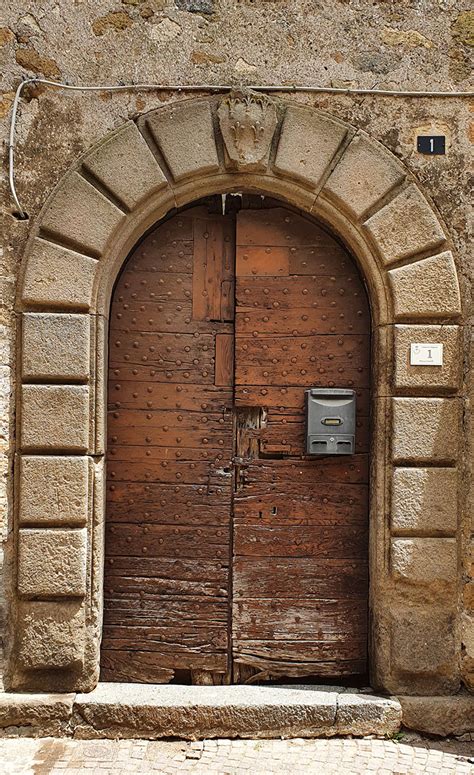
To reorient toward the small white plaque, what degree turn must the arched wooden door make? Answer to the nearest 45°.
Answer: approximately 90° to its left

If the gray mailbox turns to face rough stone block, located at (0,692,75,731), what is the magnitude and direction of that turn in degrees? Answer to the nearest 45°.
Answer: approximately 90° to its right

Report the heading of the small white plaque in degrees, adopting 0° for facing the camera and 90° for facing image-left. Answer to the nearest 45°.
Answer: approximately 0°

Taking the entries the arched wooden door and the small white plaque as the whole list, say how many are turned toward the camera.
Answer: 2

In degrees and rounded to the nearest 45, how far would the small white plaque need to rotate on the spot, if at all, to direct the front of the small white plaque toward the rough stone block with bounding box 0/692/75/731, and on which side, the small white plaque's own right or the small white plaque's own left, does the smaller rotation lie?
approximately 90° to the small white plaque's own right

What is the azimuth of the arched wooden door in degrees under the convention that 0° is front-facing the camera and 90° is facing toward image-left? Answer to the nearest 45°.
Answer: approximately 0°
